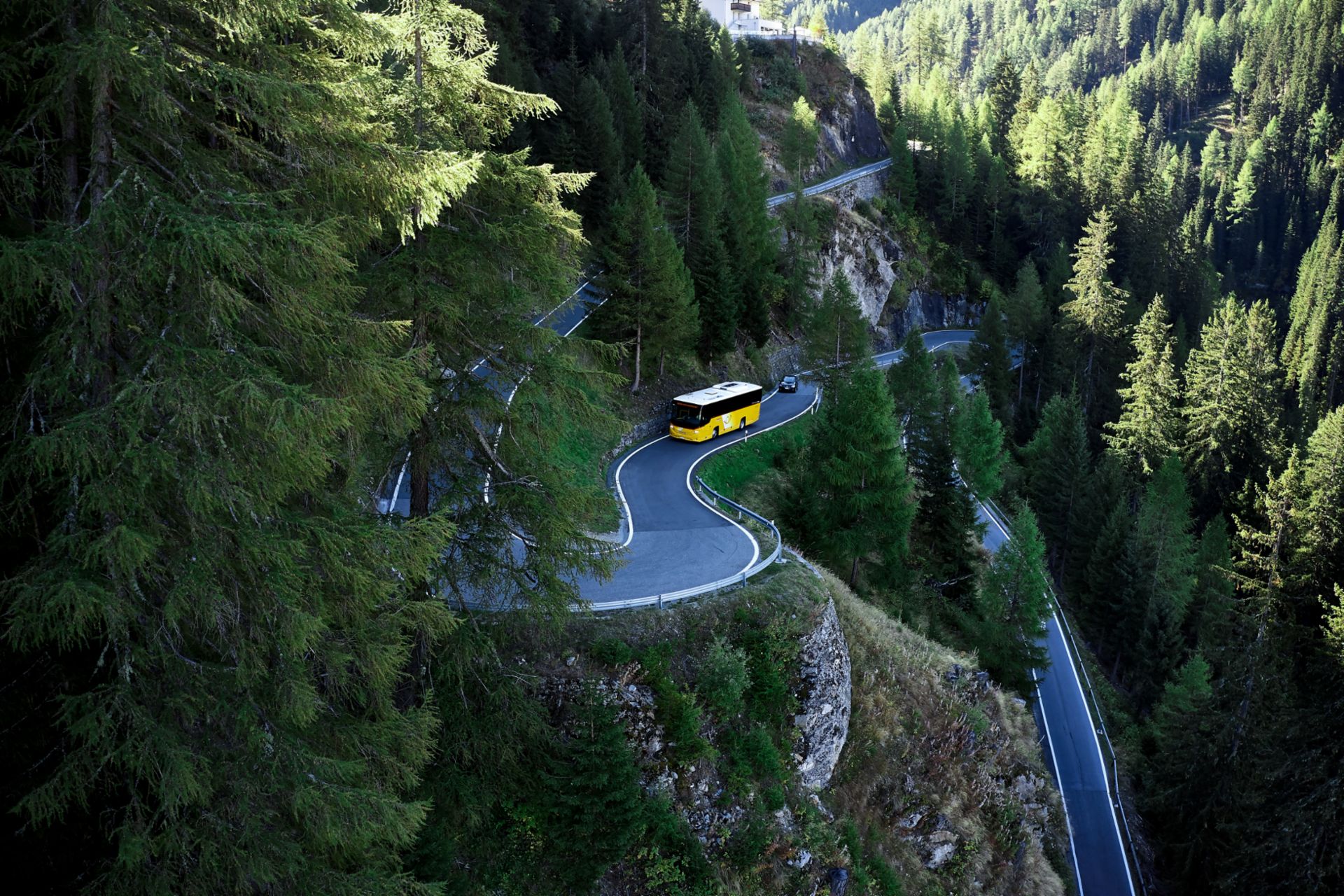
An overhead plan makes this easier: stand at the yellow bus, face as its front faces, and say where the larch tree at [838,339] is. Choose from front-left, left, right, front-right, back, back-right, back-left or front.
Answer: back

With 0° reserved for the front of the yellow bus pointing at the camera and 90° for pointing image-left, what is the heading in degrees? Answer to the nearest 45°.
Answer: approximately 45°

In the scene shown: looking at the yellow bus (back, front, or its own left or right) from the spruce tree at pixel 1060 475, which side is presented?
back

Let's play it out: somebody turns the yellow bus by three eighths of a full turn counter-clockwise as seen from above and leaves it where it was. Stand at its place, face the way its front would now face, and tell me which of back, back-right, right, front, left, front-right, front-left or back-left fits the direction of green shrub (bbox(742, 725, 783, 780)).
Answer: right

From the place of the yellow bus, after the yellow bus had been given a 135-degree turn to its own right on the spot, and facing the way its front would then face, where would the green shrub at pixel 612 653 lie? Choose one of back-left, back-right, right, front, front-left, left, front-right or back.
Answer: back

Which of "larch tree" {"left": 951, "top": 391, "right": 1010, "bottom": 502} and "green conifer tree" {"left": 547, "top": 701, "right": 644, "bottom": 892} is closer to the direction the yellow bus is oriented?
the green conifer tree

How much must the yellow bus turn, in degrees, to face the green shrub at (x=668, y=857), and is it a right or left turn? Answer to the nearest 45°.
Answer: approximately 45° to its left

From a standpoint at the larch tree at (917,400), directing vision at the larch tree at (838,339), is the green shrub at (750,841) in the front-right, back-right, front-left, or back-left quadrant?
back-left

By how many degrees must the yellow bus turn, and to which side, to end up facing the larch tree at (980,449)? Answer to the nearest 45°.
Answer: approximately 135° to its left

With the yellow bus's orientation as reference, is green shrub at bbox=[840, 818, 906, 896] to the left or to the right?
on its left

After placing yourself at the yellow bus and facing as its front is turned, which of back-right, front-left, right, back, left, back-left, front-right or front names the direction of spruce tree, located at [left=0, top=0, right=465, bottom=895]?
front-left

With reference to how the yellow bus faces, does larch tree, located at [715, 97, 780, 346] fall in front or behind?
behind

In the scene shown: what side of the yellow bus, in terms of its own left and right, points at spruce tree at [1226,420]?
back

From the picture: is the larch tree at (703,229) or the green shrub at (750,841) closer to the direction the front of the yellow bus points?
the green shrub

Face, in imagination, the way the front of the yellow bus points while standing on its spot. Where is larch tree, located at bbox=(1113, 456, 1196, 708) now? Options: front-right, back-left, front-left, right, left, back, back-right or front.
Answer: back-left
